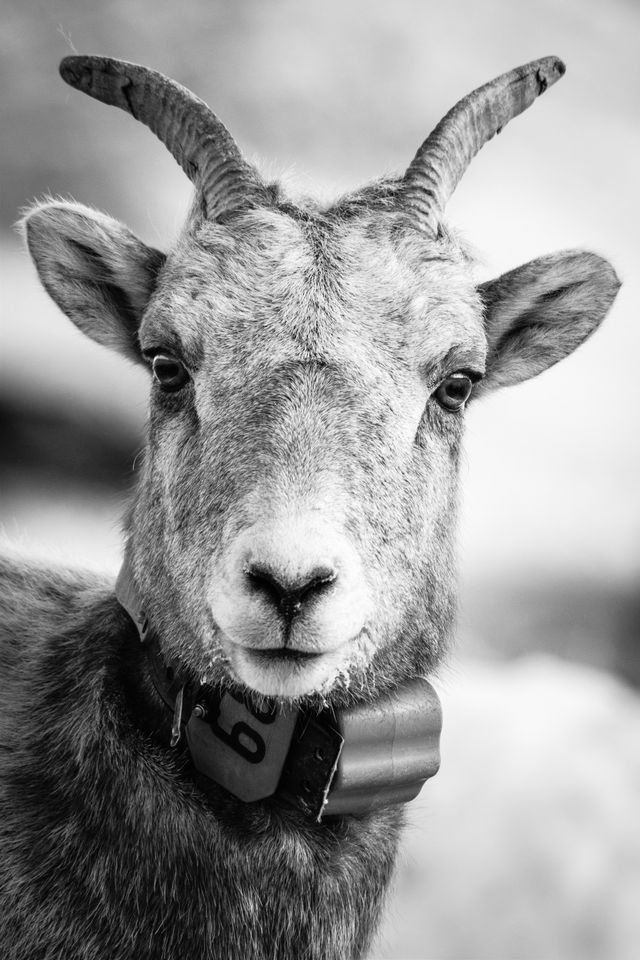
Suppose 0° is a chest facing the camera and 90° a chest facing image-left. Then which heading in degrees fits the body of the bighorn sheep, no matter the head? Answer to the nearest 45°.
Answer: approximately 315°
